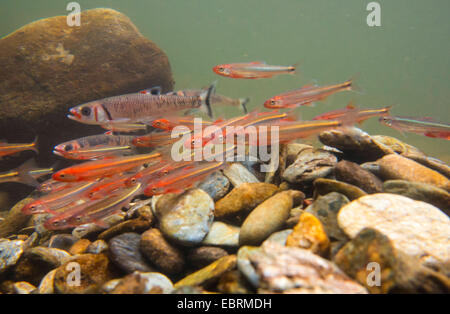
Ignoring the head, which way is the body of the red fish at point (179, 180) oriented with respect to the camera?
to the viewer's left

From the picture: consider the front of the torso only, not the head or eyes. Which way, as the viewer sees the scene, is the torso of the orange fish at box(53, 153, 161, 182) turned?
to the viewer's left

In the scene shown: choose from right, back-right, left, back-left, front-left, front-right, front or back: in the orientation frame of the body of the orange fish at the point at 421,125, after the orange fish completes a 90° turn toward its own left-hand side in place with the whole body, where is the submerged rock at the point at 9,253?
front-right

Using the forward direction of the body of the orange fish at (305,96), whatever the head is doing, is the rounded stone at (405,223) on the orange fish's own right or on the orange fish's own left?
on the orange fish's own left

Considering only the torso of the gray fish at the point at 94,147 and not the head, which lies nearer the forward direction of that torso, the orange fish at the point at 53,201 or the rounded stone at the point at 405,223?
the orange fish

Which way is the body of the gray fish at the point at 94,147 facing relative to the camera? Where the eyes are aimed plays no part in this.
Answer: to the viewer's left

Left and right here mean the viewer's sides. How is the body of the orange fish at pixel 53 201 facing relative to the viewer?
facing to the left of the viewer

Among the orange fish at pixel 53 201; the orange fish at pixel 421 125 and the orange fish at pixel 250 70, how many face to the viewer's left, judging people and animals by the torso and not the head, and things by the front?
3

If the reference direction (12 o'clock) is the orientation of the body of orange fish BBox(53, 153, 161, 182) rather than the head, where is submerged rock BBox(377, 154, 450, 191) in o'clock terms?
The submerged rock is roughly at 7 o'clock from the orange fish.

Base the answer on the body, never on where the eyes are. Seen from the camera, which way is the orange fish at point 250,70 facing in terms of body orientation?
to the viewer's left

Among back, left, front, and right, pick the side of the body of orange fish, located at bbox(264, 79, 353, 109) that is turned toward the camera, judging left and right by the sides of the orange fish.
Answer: left

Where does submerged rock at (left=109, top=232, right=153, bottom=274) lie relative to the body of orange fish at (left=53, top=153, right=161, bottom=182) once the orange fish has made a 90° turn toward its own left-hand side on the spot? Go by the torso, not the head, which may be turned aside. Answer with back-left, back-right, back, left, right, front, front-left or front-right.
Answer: front

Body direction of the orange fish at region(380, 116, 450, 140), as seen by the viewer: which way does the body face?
to the viewer's left
